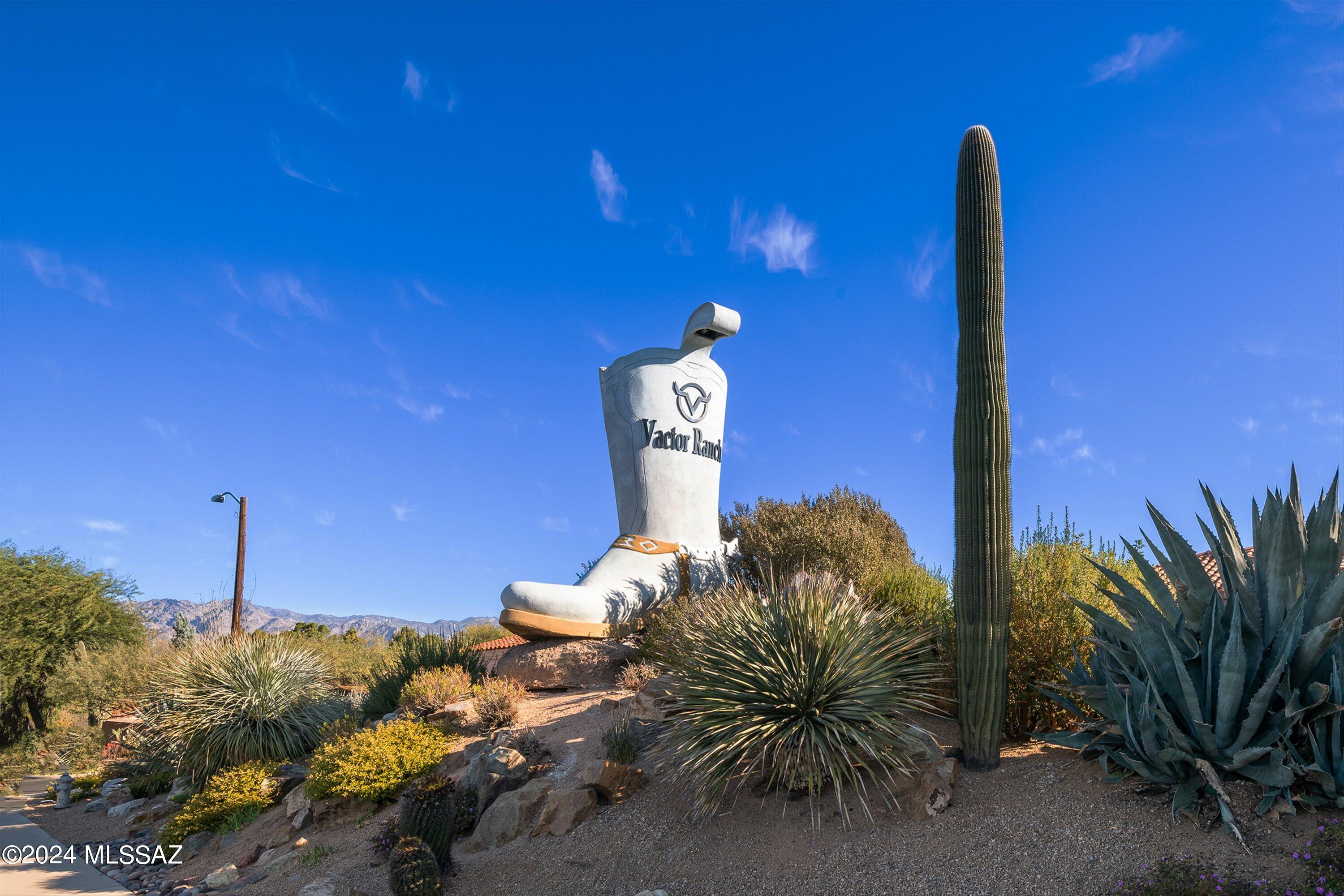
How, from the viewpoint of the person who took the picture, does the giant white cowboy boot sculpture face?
facing the viewer and to the left of the viewer

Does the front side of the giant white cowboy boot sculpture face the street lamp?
no

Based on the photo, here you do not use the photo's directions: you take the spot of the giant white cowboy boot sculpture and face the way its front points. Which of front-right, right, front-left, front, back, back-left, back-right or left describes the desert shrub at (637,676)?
front-left

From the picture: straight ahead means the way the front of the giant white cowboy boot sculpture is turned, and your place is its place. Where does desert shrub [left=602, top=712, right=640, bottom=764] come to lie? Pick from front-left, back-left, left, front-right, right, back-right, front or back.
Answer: front-left

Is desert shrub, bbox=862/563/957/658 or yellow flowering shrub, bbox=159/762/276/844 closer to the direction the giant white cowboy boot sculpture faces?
the yellow flowering shrub

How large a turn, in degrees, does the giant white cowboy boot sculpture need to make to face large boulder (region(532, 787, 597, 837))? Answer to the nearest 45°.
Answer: approximately 45° to its left

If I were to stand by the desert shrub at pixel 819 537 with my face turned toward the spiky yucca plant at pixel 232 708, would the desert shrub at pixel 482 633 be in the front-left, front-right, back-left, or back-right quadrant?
front-right

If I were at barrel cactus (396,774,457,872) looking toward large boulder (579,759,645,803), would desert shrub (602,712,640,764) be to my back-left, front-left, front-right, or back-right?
front-left
